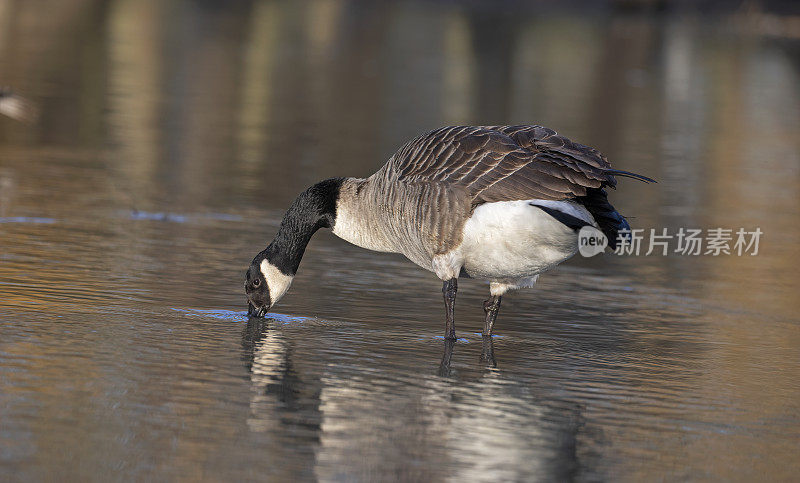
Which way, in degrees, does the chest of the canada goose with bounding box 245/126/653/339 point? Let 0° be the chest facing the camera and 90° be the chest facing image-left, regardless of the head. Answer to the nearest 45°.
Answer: approximately 90°
